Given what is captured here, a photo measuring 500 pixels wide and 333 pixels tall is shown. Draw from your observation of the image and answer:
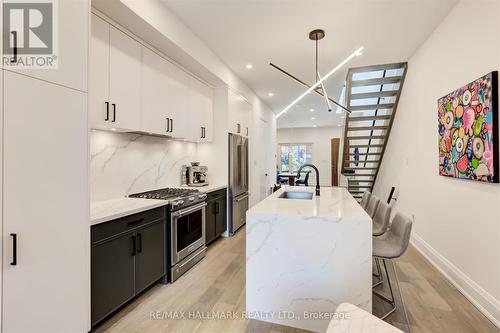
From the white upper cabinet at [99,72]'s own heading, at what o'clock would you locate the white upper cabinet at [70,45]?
the white upper cabinet at [70,45] is roughly at 2 o'clock from the white upper cabinet at [99,72].

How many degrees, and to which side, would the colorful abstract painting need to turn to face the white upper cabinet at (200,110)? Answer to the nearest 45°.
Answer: approximately 45° to its right

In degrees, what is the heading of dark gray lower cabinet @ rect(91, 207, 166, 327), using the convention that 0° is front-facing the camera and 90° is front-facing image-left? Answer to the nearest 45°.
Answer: approximately 315°

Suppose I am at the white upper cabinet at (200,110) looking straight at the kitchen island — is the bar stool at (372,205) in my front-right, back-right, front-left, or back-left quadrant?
front-left

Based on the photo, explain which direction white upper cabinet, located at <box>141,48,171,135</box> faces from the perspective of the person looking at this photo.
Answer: facing the viewer and to the right of the viewer

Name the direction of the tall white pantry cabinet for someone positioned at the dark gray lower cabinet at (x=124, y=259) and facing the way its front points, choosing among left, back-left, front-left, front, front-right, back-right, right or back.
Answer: right

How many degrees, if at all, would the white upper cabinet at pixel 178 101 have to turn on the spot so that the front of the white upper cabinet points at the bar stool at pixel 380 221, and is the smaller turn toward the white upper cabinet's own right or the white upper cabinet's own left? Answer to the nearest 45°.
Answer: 0° — it already faces it

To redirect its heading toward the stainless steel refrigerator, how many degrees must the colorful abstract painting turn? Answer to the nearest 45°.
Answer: approximately 45° to its right

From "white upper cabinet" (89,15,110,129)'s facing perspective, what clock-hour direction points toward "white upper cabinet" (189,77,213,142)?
"white upper cabinet" (189,77,213,142) is roughly at 9 o'clock from "white upper cabinet" (89,15,110,129).

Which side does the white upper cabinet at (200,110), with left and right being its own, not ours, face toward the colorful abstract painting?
front

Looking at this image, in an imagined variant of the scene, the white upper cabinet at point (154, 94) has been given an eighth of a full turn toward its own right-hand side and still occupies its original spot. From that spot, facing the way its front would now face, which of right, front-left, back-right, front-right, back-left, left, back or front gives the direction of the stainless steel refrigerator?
back-left

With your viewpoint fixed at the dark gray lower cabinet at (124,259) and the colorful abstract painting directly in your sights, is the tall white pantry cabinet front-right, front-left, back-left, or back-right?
back-right
